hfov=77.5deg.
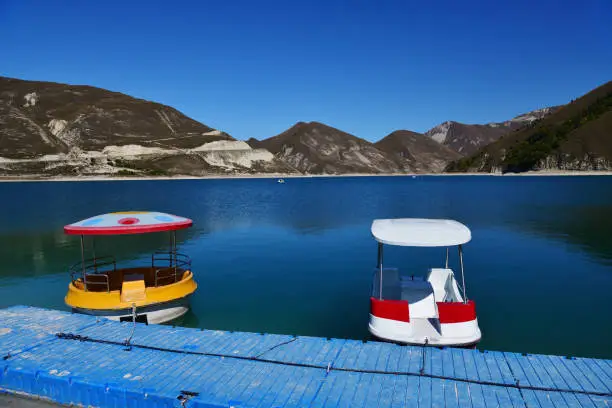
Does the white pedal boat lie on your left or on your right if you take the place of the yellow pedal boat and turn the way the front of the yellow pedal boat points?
on your left

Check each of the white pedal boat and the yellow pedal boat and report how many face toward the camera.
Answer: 2

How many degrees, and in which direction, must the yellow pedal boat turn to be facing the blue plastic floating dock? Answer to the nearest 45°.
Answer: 0° — it already faces it

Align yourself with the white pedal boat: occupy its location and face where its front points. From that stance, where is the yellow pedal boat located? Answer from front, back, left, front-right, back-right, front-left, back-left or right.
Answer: right

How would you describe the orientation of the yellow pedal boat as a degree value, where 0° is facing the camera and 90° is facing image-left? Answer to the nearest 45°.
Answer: approximately 0°

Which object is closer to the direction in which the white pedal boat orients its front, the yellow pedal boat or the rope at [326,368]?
the rope

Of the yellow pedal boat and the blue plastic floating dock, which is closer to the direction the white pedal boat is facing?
the blue plastic floating dock

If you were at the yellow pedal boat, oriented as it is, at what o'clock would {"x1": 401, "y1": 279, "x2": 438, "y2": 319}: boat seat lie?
The boat seat is roughly at 10 o'clock from the yellow pedal boat.

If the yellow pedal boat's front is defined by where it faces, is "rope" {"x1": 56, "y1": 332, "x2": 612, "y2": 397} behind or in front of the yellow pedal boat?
in front
